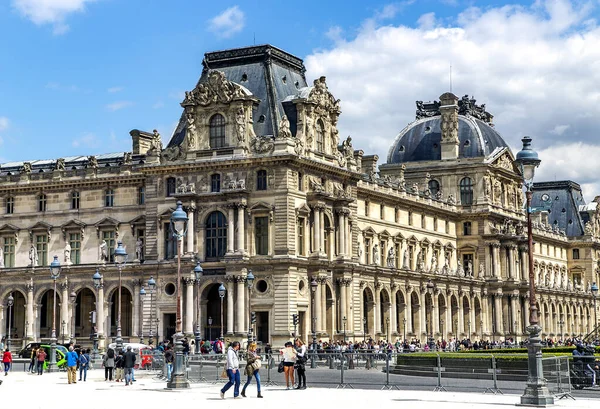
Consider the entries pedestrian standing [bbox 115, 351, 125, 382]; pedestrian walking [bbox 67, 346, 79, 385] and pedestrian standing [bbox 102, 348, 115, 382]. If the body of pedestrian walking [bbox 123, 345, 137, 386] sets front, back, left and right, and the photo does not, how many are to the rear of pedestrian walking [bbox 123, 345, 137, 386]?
0
